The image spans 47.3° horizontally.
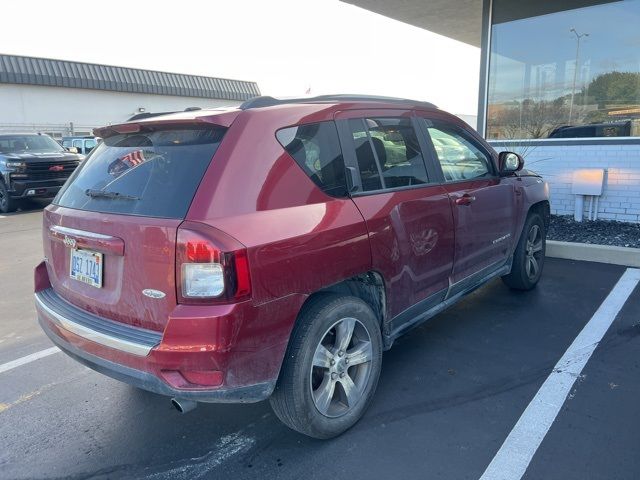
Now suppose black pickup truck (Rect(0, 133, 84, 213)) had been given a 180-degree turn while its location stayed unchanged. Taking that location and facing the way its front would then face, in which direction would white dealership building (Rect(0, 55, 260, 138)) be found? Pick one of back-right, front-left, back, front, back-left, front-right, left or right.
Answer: front-right

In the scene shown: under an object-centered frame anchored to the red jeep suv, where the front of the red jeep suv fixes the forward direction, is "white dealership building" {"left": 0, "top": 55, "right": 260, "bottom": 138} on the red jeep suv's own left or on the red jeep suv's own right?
on the red jeep suv's own left

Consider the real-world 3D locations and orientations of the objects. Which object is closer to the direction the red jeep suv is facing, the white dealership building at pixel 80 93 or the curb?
the curb

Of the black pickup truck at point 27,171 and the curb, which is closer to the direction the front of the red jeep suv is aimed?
the curb

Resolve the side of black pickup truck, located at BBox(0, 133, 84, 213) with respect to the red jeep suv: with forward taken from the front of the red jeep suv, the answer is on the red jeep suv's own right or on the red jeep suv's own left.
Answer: on the red jeep suv's own left

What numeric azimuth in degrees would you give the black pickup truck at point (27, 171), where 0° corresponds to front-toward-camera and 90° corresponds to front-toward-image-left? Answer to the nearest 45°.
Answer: approximately 315°
